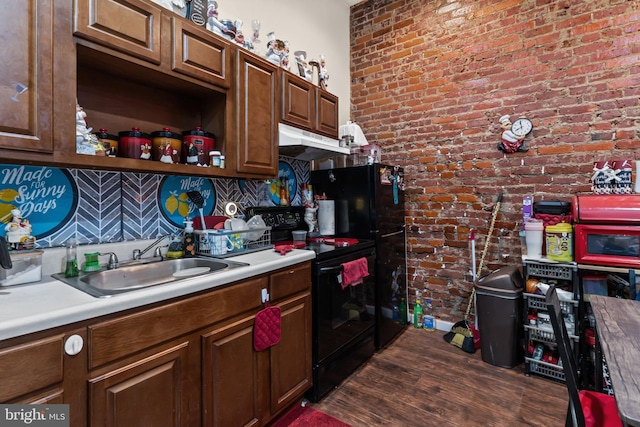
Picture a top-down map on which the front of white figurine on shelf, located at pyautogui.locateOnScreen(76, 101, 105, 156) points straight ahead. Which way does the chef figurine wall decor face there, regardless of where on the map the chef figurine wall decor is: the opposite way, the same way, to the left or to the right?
to the right

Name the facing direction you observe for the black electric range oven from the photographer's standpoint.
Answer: facing the viewer and to the right of the viewer

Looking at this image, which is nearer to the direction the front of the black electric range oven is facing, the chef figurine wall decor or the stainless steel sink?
the chef figurine wall decor

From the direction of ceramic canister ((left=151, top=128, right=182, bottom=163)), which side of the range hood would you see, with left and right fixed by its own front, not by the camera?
right

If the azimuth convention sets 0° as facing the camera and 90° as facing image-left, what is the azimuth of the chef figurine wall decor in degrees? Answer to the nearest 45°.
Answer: approximately 0°

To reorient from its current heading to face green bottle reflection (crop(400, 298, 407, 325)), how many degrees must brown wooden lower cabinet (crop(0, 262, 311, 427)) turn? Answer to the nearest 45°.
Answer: approximately 90° to its left

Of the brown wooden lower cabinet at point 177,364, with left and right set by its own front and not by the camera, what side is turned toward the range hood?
left

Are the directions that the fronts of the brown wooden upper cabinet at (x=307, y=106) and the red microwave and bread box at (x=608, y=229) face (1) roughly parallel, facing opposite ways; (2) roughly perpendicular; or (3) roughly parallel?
roughly perpendicular

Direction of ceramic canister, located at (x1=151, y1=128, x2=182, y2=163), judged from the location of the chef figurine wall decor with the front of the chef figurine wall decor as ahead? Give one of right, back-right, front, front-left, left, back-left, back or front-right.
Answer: front-right

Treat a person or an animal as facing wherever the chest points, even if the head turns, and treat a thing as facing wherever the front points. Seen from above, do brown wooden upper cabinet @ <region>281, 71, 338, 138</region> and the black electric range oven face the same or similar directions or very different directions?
same or similar directions

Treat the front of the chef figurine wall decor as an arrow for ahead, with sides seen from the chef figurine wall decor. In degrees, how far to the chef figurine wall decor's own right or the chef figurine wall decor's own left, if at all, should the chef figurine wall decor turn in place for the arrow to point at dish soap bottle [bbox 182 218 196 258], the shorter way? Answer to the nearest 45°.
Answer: approximately 45° to the chef figurine wall decor's own right

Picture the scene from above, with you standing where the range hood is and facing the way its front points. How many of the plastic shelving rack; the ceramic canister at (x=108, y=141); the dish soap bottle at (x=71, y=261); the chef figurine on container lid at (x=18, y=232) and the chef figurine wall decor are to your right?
3

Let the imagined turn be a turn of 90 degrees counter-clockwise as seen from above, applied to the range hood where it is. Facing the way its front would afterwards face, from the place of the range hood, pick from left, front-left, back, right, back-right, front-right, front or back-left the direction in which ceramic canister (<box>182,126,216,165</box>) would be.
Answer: back

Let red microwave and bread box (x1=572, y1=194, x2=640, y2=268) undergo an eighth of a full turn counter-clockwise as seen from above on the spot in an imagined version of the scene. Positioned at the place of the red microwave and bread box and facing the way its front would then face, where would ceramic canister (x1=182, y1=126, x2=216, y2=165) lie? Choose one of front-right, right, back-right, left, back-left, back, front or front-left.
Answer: right

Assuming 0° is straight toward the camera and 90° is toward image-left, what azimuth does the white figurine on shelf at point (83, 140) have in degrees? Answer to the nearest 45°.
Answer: approximately 315°

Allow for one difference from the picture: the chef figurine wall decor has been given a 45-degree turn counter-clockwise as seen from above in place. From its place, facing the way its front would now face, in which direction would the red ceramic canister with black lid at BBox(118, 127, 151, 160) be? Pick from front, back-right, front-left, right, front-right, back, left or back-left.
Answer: right
